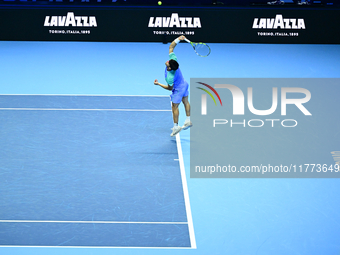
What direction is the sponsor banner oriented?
toward the camera

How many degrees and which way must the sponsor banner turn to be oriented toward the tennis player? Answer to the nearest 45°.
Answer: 0° — it already faces them
